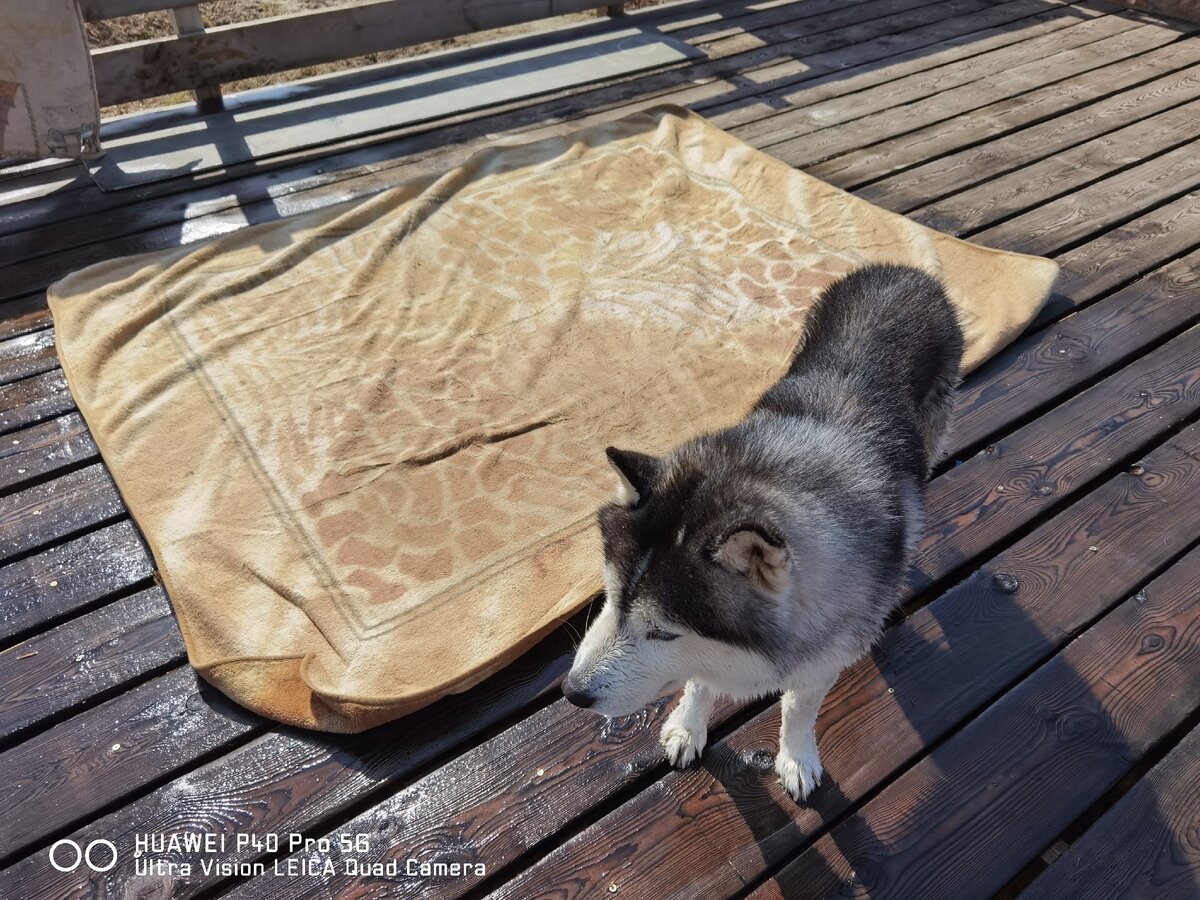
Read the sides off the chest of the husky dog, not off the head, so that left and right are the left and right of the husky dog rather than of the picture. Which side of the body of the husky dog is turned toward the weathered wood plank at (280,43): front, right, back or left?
right

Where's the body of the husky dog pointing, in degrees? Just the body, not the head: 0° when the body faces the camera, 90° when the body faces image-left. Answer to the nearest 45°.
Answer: approximately 45°

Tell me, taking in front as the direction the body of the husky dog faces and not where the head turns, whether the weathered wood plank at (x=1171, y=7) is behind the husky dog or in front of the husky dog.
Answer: behind
